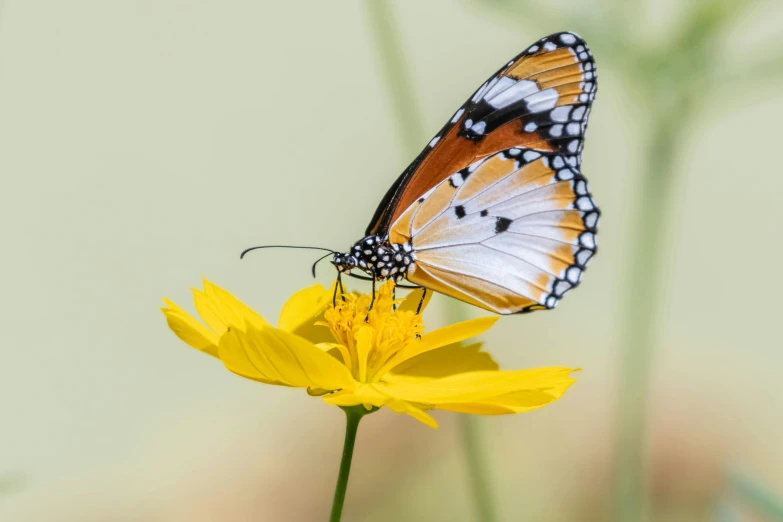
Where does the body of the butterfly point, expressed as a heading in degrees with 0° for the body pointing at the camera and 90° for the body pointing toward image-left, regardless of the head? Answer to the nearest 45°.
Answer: approximately 90°
